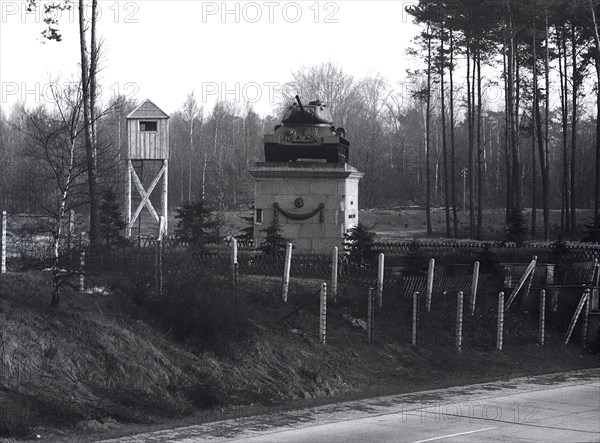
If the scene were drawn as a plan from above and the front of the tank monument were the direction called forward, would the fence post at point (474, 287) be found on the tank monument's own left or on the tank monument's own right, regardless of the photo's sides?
on the tank monument's own left
